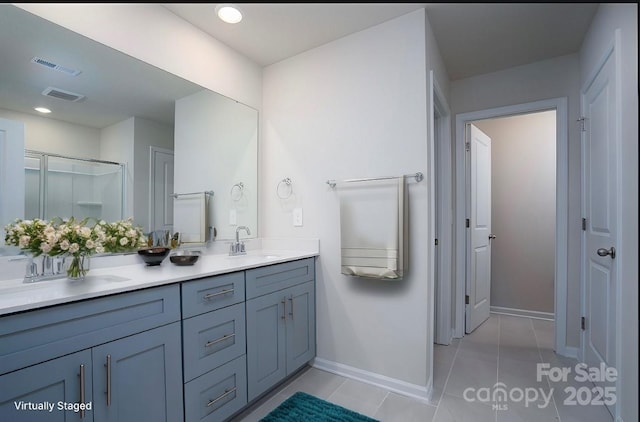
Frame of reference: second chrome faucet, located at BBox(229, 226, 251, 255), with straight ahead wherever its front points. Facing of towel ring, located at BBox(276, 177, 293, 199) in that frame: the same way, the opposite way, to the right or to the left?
to the right

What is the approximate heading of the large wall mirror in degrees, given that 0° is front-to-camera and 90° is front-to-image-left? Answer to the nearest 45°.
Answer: approximately 315°

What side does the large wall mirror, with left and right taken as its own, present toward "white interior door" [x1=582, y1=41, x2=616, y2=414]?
front

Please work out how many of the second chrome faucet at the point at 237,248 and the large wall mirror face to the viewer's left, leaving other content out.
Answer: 0

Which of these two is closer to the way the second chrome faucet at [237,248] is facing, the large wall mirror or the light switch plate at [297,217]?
the light switch plate

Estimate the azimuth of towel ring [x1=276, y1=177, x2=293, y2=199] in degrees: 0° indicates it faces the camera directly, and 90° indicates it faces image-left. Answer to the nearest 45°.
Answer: approximately 45°

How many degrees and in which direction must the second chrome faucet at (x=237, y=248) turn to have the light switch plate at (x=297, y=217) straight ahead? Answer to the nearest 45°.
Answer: approximately 45° to its left

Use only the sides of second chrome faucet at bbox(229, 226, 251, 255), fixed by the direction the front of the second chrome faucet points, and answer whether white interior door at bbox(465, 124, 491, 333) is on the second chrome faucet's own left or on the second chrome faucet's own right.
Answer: on the second chrome faucet's own left

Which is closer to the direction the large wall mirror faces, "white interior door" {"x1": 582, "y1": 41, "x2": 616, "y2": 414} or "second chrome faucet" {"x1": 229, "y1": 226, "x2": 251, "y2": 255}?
the white interior door

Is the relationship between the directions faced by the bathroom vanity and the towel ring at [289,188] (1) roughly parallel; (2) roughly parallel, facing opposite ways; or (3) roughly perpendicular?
roughly perpendicular

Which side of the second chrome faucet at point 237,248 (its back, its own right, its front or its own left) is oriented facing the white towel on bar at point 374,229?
front

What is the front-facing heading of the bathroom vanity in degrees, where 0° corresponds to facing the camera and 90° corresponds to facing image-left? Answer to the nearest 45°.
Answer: approximately 315°
